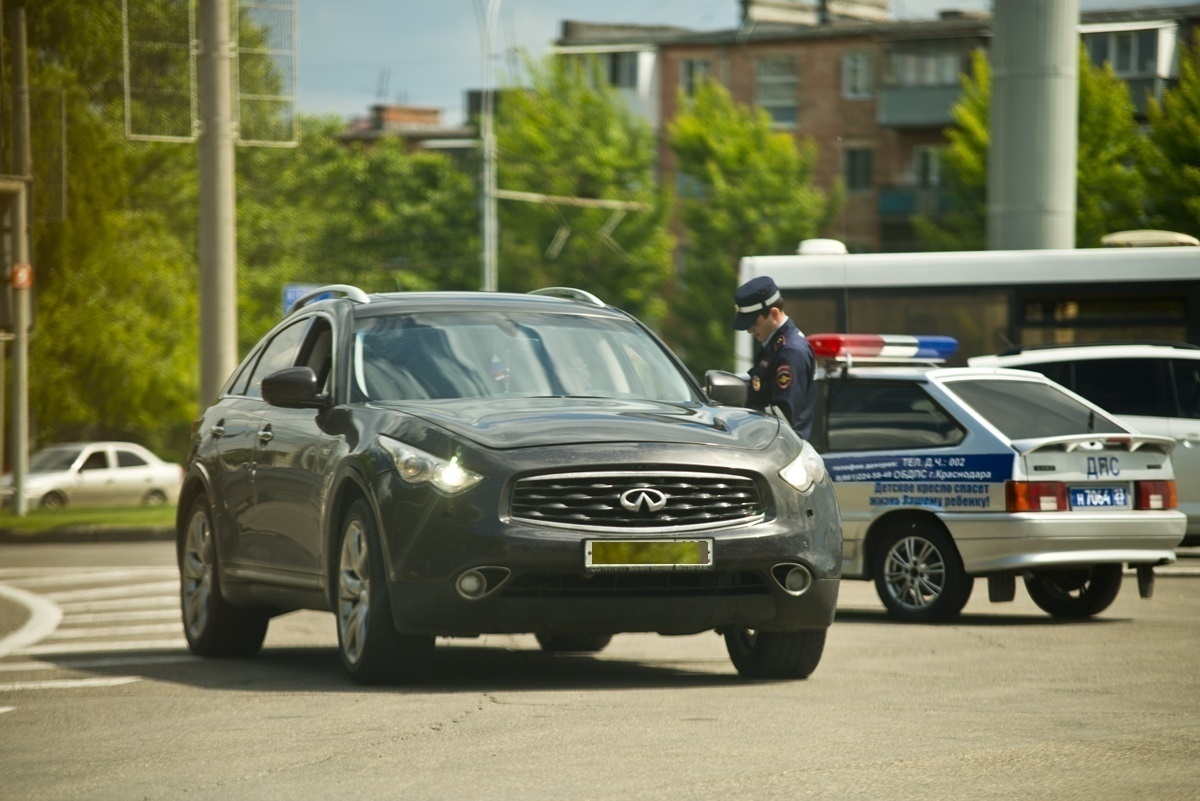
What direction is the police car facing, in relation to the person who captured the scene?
facing away from the viewer and to the left of the viewer

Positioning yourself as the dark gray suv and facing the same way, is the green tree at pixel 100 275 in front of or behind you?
behind

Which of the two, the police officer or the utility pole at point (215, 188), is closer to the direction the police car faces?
the utility pole

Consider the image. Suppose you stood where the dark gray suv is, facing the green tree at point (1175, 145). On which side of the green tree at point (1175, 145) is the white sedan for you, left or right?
left

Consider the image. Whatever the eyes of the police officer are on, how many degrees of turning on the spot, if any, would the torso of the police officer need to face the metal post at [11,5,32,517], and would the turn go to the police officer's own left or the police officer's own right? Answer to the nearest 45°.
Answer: approximately 45° to the police officer's own right

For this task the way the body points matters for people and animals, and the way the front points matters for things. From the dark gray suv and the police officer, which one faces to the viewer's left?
the police officer

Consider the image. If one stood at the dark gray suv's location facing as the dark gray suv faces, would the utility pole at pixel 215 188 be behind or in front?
behind

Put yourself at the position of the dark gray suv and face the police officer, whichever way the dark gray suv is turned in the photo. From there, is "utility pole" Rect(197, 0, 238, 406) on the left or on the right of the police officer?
left

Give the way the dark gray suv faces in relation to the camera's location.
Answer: facing the viewer and to the right of the viewer

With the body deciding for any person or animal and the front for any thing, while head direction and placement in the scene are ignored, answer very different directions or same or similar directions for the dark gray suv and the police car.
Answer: very different directions

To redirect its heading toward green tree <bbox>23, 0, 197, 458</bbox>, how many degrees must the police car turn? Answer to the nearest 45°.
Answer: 0° — it already faces it

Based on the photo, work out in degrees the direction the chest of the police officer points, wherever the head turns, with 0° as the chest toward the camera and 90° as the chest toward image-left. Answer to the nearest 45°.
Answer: approximately 90°

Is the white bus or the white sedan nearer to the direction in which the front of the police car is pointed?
the white sedan

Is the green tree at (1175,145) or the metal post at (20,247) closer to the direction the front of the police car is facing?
the metal post

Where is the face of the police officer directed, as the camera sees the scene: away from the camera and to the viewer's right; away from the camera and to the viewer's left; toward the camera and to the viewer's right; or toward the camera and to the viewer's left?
toward the camera and to the viewer's left

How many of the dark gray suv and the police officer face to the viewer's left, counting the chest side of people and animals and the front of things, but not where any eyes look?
1

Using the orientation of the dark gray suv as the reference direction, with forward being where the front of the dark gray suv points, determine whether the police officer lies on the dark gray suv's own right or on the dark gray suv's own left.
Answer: on the dark gray suv's own left
